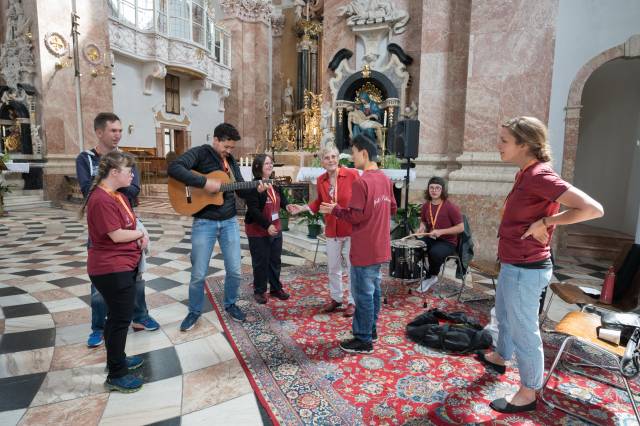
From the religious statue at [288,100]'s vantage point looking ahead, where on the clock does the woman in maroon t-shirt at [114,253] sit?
The woman in maroon t-shirt is roughly at 12 o'clock from the religious statue.

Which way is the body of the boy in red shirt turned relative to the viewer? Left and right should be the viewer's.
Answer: facing away from the viewer and to the left of the viewer

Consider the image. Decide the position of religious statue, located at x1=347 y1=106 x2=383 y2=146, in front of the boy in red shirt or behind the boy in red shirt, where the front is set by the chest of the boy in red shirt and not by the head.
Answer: in front

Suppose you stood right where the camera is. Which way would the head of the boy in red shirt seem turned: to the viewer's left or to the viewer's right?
to the viewer's left

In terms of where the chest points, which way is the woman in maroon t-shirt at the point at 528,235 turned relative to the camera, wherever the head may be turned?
to the viewer's left

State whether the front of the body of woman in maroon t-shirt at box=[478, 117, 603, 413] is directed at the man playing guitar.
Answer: yes
